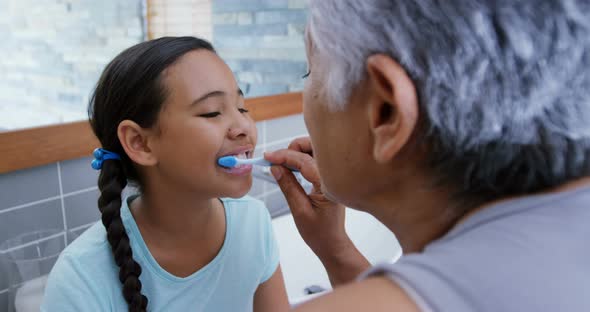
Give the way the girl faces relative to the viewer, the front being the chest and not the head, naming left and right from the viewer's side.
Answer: facing the viewer and to the right of the viewer

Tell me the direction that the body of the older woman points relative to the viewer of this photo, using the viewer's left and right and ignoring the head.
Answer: facing away from the viewer and to the left of the viewer

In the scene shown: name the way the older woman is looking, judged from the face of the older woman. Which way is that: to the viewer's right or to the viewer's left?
to the viewer's left

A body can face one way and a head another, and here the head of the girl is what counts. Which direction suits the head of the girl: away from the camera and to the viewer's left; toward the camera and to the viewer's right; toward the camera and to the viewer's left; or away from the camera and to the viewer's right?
toward the camera and to the viewer's right

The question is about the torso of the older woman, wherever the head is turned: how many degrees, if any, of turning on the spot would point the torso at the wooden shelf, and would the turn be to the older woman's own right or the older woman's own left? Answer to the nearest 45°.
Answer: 0° — they already face it
